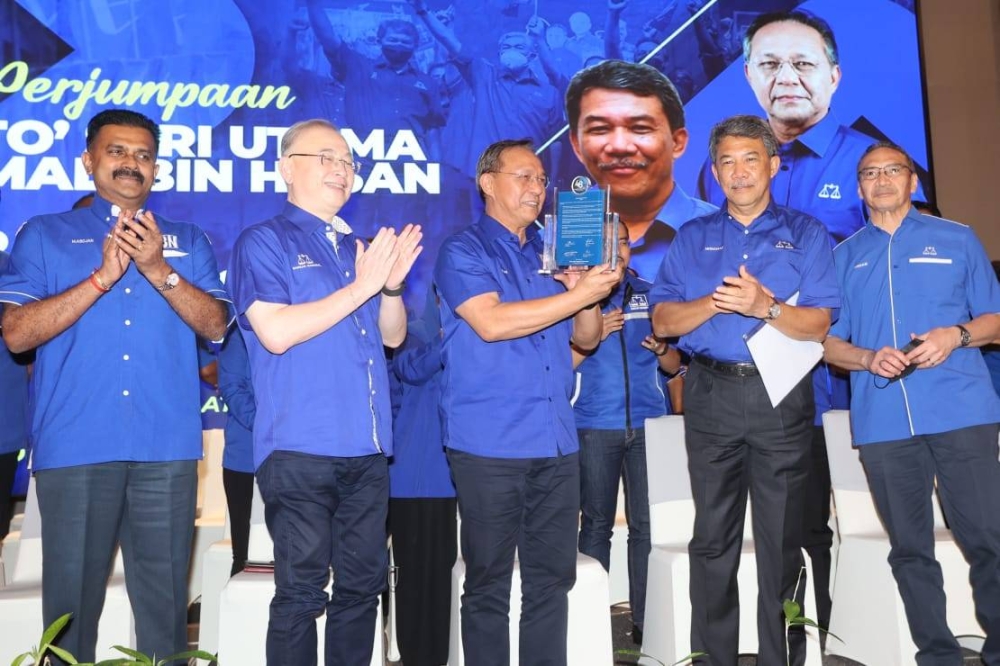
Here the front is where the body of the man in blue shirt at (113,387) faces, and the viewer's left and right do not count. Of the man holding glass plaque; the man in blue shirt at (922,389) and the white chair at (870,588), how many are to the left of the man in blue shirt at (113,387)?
3

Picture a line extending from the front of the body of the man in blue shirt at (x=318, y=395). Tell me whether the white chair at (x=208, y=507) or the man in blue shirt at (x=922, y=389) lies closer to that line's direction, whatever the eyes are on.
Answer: the man in blue shirt

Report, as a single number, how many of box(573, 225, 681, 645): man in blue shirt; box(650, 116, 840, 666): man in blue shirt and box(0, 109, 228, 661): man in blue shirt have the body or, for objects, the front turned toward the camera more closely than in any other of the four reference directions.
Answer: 3

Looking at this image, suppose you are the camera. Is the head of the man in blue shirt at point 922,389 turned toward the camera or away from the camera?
toward the camera

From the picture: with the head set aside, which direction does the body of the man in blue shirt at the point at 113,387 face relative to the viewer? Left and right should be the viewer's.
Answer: facing the viewer

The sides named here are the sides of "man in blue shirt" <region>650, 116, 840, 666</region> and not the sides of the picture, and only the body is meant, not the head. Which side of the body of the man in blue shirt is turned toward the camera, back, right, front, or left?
front

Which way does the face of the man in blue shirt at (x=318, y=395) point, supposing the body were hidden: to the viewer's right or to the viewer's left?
to the viewer's right

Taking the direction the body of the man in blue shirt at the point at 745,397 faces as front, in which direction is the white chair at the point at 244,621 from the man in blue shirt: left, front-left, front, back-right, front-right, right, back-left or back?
right

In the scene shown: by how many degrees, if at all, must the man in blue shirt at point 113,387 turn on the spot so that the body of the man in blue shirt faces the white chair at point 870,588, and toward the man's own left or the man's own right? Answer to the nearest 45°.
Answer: approximately 90° to the man's own left

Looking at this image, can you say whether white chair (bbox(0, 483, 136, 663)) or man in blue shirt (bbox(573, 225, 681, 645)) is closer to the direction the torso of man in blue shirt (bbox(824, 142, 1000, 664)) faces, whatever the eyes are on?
the white chair

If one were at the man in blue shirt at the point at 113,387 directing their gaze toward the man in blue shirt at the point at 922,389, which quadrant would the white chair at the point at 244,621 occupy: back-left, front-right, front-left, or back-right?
front-left

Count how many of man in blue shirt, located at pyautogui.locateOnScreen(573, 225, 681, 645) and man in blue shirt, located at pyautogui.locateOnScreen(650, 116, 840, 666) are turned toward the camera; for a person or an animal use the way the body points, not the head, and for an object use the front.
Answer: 2

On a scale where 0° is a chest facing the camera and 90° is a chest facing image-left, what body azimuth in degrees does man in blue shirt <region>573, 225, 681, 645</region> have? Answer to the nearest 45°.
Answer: approximately 0°

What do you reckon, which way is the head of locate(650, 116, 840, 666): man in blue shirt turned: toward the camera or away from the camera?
toward the camera

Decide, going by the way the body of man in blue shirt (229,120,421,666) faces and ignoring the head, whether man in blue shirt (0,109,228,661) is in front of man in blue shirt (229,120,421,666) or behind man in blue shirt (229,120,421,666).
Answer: behind
